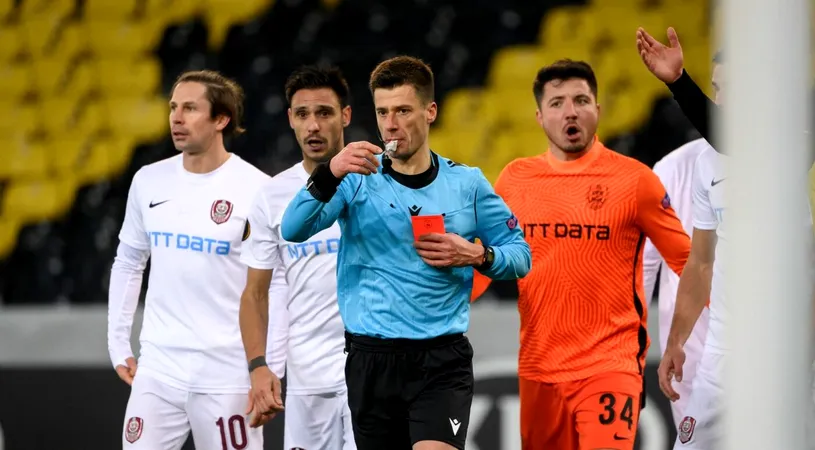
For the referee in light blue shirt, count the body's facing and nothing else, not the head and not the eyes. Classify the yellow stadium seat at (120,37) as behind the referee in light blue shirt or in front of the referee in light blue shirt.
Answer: behind

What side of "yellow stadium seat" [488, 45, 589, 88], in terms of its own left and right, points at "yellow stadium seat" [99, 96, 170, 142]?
right

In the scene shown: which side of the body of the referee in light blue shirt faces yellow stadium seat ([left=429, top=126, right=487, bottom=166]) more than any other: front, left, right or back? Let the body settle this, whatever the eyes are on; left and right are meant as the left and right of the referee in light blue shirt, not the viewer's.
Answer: back

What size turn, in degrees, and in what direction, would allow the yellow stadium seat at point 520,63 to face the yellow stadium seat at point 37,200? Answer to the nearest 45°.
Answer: approximately 90° to its right

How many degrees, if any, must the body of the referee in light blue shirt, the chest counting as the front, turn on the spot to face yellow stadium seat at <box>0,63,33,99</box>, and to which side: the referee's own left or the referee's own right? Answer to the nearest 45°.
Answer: approximately 135° to the referee's own right

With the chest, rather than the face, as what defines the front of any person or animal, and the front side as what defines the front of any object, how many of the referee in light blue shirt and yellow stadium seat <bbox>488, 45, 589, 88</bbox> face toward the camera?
2

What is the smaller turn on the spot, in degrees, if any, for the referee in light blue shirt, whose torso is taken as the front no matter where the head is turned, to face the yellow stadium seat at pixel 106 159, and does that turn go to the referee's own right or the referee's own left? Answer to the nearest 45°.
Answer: approximately 135° to the referee's own right
